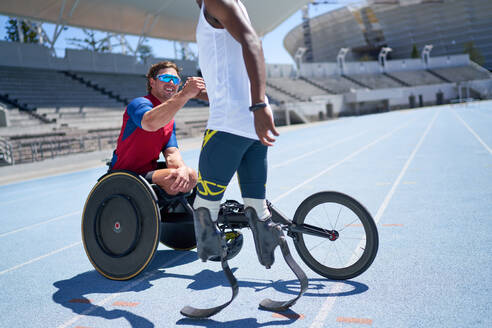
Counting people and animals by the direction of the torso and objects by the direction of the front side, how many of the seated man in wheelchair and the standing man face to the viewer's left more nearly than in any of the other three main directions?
1

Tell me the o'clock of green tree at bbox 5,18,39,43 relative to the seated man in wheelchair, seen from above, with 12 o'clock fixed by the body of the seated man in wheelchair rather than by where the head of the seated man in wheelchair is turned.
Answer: The green tree is roughly at 7 o'clock from the seated man in wheelchair.

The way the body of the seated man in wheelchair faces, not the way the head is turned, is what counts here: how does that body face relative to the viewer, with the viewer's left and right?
facing the viewer and to the right of the viewer

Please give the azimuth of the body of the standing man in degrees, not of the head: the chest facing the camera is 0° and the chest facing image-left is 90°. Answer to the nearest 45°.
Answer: approximately 90°

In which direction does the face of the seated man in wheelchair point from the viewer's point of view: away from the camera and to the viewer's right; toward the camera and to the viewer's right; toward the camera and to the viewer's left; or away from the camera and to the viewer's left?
toward the camera and to the viewer's right

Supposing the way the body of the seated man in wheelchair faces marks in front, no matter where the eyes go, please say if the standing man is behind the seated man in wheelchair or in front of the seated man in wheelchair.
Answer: in front
